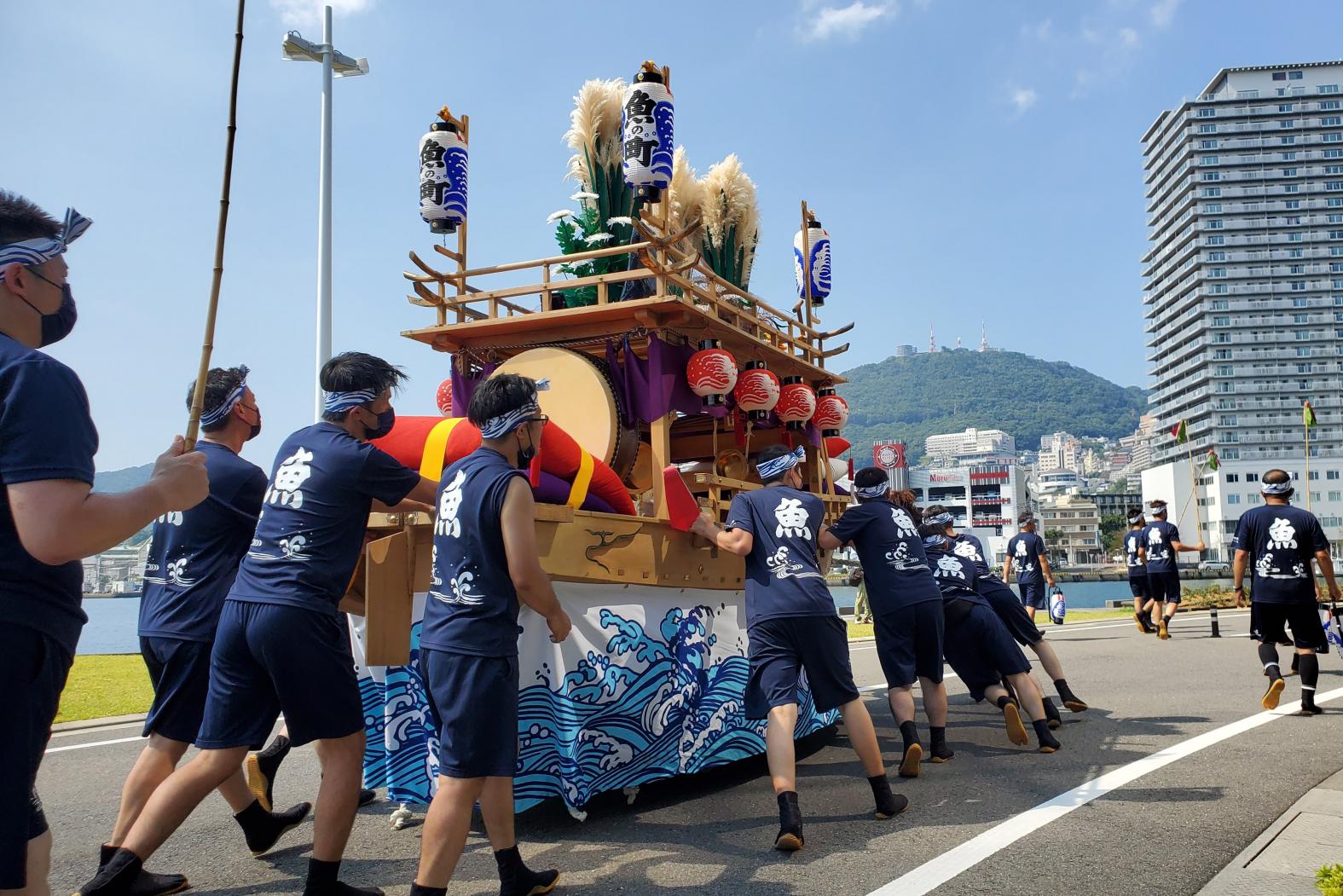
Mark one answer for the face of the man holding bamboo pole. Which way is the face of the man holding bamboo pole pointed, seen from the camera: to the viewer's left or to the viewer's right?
to the viewer's right

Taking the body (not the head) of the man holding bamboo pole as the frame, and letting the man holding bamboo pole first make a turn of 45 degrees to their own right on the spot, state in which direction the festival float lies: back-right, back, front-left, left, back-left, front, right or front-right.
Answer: left

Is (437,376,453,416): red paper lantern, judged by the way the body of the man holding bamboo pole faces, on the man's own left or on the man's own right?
on the man's own left

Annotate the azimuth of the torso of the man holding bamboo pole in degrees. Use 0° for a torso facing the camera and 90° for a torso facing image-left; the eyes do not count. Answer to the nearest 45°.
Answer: approximately 270°

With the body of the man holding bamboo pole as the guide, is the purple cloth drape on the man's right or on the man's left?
on the man's left
